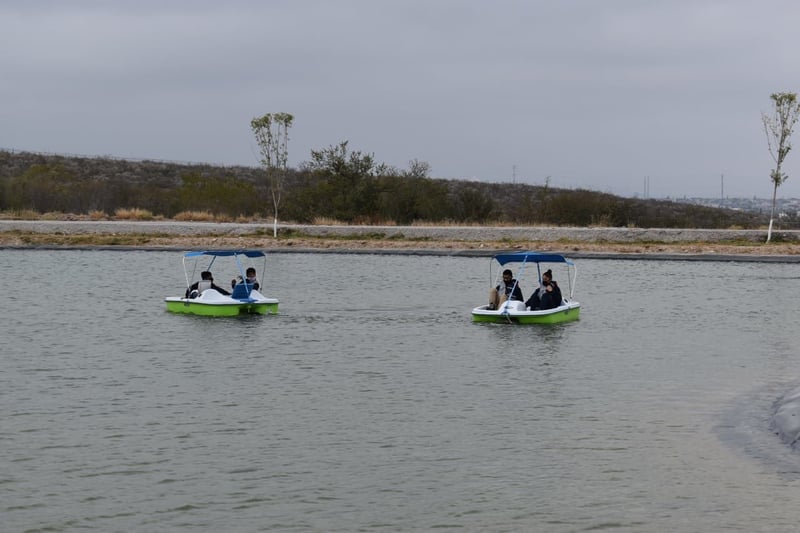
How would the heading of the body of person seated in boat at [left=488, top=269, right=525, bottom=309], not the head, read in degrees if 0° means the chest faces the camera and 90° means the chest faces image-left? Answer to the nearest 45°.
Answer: approximately 45°

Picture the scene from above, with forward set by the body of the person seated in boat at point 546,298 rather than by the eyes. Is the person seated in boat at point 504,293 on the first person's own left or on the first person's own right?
on the first person's own right

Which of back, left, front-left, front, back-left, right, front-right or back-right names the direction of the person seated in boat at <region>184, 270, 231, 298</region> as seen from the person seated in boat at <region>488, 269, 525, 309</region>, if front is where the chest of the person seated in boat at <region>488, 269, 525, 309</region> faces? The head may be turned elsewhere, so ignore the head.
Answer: front-right

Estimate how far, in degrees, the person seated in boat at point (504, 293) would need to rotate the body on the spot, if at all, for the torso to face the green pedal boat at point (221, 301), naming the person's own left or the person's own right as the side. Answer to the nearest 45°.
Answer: approximately 45° to the person's own right

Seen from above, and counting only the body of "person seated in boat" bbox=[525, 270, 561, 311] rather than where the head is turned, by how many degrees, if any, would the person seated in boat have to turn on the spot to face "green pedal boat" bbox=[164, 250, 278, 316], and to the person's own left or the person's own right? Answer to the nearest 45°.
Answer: approximately 45° to the person's own right
